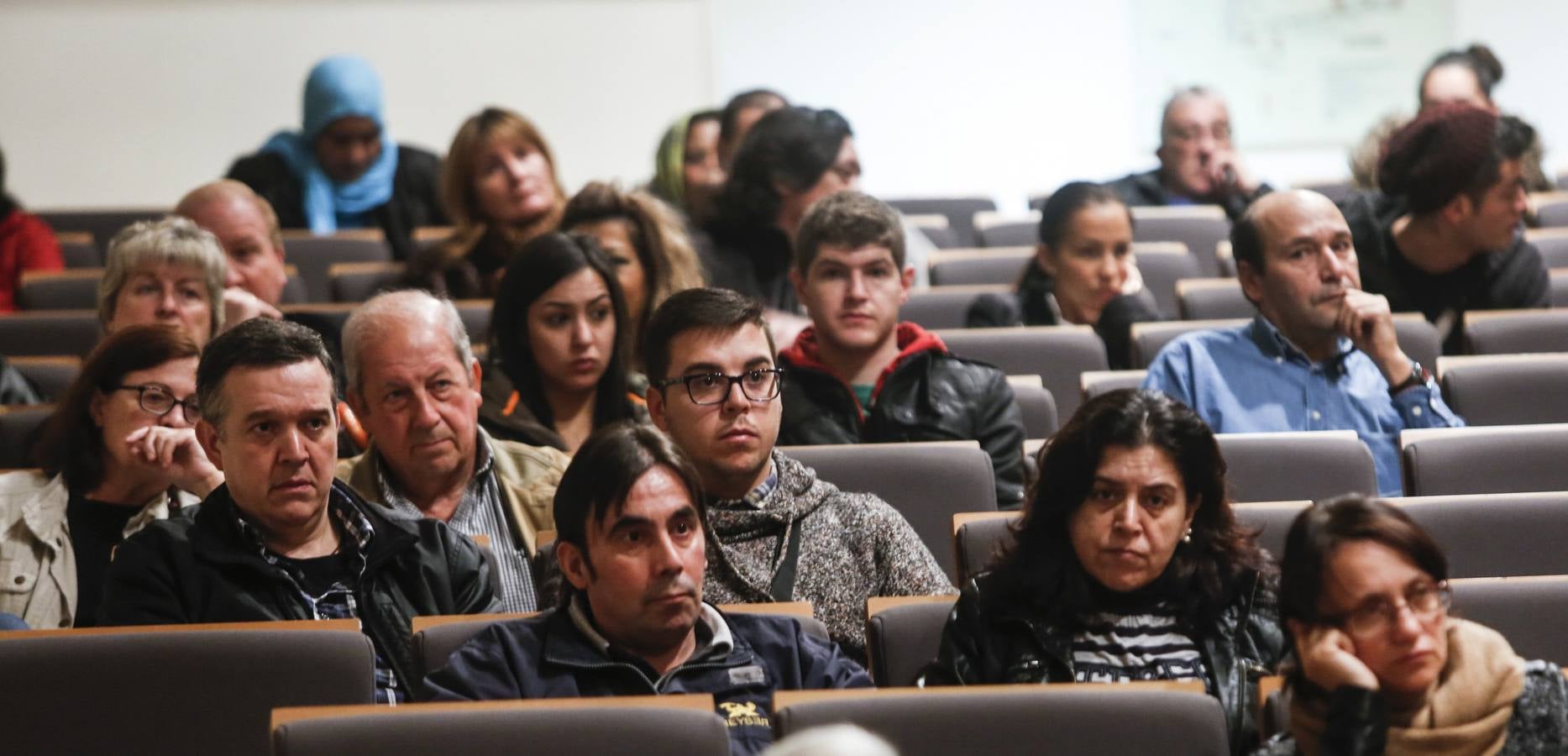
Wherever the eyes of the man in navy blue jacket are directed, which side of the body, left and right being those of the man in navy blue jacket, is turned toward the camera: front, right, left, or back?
front

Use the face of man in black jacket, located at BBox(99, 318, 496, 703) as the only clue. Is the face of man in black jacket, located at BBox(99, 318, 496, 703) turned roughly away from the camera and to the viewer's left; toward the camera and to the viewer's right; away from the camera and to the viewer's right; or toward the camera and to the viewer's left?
toward the camera and to the viewer's right

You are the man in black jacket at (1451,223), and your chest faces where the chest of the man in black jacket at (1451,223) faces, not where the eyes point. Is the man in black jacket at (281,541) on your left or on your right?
on your right

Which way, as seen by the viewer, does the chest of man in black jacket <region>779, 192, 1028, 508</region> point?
toward the camera

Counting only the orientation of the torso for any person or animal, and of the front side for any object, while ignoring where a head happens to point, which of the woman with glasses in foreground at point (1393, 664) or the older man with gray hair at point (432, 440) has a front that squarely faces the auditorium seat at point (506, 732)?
the older man with gray hair

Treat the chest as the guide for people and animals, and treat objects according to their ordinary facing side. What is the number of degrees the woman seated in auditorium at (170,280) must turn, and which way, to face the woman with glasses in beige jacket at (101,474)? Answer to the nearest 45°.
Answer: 0° — they already face them

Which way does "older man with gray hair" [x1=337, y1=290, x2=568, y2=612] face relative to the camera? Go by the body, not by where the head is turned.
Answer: toward the camera

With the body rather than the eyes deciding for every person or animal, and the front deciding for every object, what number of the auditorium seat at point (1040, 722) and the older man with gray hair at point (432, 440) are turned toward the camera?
2

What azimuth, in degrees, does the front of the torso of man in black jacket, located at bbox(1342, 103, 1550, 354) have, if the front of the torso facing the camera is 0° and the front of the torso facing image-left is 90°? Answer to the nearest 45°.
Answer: approximately 315°

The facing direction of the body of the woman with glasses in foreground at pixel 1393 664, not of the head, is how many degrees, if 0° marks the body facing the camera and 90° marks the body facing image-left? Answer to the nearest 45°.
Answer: approximately 315°

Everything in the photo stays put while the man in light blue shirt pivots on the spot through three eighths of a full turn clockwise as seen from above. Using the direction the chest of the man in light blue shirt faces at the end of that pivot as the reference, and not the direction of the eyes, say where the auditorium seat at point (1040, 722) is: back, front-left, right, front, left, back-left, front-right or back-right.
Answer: left
